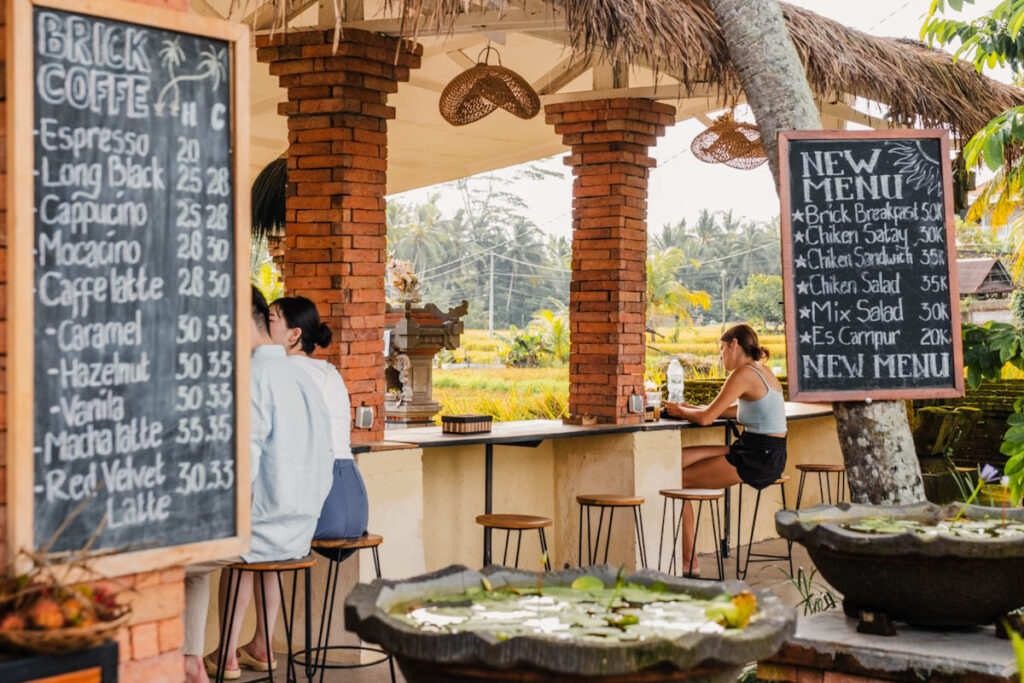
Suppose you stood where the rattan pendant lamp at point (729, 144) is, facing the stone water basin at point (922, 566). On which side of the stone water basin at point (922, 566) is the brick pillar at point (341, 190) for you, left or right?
right

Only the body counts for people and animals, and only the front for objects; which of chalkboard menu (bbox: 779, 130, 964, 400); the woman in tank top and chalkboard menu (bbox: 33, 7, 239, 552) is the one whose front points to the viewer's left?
the woman in tank top

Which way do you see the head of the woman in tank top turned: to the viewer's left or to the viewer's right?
to the viewer's left

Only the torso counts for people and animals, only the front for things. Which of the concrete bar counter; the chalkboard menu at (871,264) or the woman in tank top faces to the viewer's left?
the woman in tank top

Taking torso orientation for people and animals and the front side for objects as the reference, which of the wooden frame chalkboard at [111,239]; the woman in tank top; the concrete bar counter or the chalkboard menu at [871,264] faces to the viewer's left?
the woman in tank top

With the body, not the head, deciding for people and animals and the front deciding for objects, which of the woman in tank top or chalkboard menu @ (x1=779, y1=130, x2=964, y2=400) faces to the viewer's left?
the woman in tank top

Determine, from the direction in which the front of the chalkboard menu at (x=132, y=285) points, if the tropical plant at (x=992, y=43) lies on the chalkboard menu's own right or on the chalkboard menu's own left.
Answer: on the chalkboard menu's own left

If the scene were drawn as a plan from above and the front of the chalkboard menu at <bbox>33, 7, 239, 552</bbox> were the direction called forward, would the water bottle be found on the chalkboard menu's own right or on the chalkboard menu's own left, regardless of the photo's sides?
on the chalkboard menu's own left

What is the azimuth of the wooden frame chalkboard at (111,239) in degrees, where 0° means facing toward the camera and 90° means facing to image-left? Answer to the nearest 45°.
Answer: approximately 315°

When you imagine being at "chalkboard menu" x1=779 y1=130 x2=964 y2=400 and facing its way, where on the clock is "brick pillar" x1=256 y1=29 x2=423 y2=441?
The brick pillar is roughly at 3 o'clock from the chalkboard menu.

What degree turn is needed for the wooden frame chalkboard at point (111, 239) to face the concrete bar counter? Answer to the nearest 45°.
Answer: approximately 90° to its left

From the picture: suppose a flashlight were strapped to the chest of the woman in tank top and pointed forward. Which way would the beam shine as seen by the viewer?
to the viewer's left

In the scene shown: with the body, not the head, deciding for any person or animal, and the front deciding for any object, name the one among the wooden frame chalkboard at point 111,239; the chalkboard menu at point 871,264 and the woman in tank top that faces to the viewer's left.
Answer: the woman in tank top
